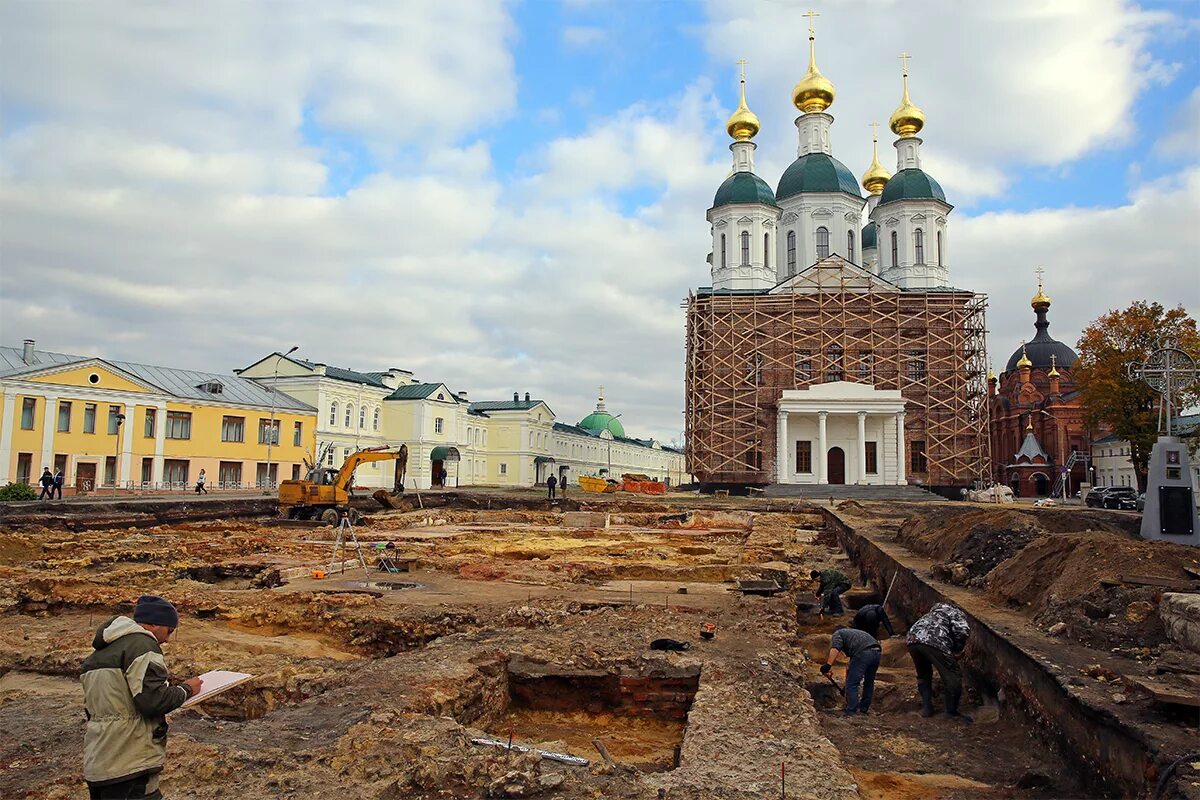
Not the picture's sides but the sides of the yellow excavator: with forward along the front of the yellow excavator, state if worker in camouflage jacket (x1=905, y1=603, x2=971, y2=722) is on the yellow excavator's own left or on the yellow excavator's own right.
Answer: on the yellow excavator's own right

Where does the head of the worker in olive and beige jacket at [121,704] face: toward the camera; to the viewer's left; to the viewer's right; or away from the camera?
to the viewer's right

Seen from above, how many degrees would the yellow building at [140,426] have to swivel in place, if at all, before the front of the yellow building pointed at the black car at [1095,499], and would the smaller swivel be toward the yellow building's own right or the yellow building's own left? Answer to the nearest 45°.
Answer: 0° — it already faces it

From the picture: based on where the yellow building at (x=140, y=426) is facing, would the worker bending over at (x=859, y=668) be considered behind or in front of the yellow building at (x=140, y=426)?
in front

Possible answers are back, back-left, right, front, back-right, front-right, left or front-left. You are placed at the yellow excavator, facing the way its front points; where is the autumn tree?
front

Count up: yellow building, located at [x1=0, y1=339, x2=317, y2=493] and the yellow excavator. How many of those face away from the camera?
0

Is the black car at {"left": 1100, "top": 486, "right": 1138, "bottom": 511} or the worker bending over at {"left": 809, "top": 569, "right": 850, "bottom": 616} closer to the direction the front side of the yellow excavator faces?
the black car

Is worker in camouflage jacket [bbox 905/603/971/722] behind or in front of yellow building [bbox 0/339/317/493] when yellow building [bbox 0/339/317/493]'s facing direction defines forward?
in front

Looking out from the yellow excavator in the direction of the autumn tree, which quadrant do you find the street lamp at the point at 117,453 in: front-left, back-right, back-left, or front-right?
back-left

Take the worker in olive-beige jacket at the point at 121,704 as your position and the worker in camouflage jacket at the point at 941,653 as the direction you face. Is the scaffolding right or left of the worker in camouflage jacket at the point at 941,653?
left

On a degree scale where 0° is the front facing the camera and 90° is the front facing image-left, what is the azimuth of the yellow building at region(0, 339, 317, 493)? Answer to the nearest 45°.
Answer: approximately 315°

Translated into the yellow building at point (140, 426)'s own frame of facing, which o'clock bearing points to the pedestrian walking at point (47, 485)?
The pedestrian walking is roughly at 2 o'clock from the yellow building.

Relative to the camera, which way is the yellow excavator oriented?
to the viewer's right

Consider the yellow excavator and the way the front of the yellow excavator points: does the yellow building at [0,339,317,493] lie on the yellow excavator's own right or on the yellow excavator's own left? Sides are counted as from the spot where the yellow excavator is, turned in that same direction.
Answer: on the yellow excavator's own left

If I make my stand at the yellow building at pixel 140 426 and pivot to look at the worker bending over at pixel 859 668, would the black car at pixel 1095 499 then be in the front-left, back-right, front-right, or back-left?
front-left

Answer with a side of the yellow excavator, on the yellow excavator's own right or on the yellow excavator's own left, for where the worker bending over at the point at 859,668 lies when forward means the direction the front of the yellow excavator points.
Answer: on the yellow excavator's own right
